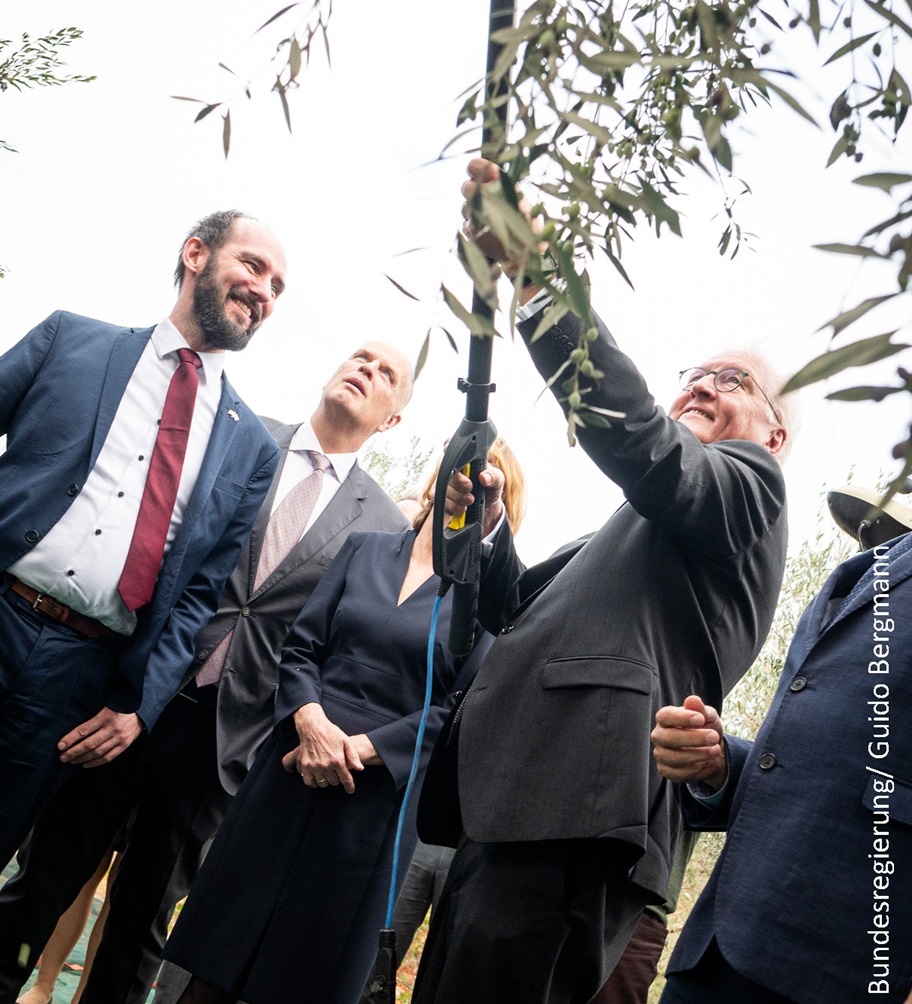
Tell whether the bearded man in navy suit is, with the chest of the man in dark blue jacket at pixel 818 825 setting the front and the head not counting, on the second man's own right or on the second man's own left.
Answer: on the second man's own right

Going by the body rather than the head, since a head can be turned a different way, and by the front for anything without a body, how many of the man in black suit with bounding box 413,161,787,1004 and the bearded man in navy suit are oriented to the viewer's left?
1

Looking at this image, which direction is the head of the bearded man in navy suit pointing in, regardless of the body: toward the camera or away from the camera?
toward the camera

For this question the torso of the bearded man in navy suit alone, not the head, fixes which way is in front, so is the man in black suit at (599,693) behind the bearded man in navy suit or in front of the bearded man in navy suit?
in front

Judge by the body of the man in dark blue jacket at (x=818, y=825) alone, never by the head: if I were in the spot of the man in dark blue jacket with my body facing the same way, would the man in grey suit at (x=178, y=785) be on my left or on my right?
on my right

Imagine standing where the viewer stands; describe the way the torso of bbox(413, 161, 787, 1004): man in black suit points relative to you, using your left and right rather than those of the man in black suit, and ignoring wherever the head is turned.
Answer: facing to the left of the viewer

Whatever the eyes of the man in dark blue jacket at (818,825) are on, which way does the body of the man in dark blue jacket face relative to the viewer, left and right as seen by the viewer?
facing the viewer and to the left of the viewer

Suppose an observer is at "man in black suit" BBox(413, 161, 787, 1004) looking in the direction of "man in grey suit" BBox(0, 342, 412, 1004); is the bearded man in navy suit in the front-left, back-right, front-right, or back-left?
front-left

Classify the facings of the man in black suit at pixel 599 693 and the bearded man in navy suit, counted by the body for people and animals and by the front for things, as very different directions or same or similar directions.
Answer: very different directions
